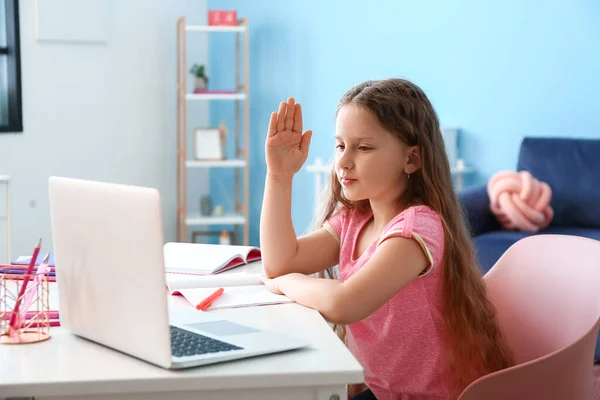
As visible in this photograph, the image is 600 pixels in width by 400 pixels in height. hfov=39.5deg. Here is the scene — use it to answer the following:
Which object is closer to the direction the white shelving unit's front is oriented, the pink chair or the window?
the pink chair

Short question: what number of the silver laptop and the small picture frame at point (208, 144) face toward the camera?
1

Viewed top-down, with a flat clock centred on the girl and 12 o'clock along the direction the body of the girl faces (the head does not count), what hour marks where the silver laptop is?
The silver laptop is roughly at 12 o'clock from the girl.

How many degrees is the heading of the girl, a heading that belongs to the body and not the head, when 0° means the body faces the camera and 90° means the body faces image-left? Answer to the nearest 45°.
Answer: approximately 45°

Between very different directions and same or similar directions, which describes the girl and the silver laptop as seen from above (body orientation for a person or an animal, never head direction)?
very different directions

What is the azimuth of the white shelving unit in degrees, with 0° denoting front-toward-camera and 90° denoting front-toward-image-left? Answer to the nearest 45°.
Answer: approximately 0°

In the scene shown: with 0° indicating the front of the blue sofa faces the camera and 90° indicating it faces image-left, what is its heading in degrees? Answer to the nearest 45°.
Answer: approximately 0°
